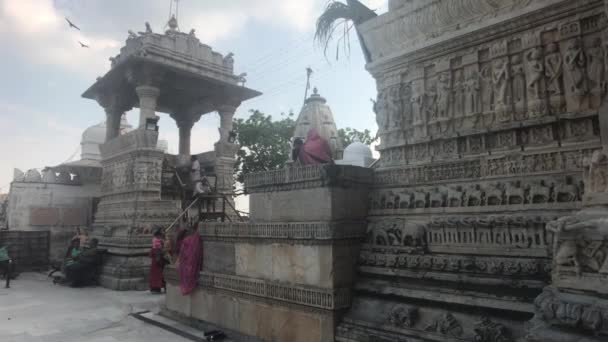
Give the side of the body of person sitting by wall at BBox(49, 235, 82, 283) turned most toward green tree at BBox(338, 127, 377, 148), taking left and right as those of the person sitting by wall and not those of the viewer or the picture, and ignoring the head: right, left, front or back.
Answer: back

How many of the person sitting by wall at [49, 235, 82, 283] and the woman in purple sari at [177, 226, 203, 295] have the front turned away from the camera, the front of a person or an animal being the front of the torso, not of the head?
1

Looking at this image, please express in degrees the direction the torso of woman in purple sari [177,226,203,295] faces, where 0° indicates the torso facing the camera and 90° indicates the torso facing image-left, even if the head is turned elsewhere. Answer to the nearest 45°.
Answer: approximately 180°

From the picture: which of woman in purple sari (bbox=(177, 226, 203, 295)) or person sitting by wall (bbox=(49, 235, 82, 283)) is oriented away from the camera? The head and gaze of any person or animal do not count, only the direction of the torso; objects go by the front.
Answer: the woman in purple sari

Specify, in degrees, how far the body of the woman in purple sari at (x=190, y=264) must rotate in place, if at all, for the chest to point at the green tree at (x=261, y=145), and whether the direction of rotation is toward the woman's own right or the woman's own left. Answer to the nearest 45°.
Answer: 0° — they already face it

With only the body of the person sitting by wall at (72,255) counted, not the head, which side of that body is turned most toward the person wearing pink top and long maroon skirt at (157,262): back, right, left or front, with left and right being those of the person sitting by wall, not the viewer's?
left
